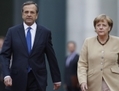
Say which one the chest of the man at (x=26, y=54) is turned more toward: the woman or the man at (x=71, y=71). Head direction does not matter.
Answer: the woman

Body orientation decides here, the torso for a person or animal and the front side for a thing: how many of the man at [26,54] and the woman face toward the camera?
2

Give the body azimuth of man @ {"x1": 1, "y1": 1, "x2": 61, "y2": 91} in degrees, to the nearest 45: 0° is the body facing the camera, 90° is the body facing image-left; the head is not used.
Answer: approximately 0°

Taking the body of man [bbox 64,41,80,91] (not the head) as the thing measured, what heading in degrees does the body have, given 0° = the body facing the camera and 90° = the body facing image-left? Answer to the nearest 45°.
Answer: approximately 45°

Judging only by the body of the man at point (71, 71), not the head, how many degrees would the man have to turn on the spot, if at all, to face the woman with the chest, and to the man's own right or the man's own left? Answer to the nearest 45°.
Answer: approximately 45° to the man's own left

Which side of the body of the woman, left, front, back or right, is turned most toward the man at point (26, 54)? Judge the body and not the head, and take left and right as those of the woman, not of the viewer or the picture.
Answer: right

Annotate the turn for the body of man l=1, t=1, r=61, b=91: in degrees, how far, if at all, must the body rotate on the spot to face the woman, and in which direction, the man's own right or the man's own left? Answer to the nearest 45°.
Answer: approximately 90° to the man's own left

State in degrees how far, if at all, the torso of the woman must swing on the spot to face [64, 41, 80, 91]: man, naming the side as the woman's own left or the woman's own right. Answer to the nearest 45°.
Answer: approximately 180°
